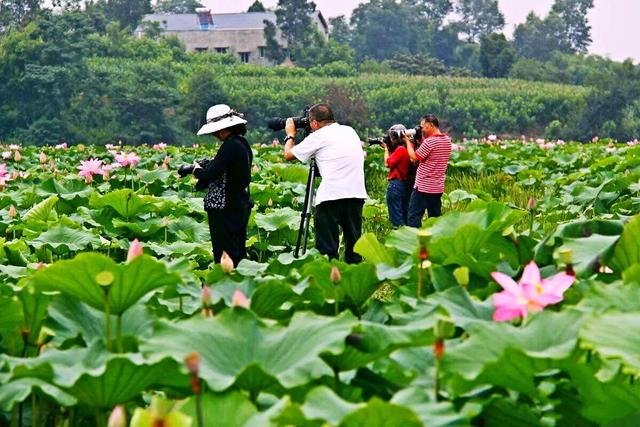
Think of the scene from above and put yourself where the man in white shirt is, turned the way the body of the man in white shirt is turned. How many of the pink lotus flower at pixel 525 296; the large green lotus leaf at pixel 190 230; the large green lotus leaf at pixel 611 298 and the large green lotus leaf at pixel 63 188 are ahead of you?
2

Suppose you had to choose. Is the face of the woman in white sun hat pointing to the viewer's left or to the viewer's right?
to the viewer's left

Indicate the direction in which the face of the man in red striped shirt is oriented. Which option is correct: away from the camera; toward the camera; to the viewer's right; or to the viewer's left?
to the viewer's left

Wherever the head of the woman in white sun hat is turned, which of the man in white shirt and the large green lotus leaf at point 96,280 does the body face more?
the large green lotus leaf

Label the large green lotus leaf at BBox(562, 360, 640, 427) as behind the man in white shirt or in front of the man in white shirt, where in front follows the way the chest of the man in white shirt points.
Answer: behind

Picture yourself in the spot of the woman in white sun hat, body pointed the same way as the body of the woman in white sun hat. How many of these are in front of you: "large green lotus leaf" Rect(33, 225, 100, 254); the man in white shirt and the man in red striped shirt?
1

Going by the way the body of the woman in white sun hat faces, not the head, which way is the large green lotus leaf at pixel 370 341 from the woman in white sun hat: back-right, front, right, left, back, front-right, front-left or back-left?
left

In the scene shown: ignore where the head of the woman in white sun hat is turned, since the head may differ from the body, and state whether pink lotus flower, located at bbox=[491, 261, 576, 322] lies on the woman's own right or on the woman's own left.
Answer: on the woman's own left

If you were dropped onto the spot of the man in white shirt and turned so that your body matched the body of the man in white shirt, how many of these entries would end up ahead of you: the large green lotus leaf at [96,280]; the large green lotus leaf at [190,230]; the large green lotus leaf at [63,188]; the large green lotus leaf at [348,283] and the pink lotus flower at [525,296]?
2

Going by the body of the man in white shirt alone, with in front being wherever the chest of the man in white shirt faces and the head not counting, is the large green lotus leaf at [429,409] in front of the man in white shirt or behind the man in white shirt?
behind

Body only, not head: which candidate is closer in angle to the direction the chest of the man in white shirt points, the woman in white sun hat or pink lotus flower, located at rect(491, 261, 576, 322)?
the woman in white sun hat

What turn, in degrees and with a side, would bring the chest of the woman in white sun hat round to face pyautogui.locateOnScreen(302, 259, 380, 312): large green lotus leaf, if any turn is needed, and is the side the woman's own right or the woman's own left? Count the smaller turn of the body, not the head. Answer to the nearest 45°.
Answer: approximately 90° to the woman's own left

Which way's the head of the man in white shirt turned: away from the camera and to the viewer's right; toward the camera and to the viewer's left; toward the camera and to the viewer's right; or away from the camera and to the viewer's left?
away from the camera and to the viewer's left

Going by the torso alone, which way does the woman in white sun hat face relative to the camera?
to the viewer's left

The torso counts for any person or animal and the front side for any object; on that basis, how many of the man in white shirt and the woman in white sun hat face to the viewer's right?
0

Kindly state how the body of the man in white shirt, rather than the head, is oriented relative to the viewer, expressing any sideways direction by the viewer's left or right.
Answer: facing away from the viewer and to the left of the viewer
